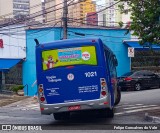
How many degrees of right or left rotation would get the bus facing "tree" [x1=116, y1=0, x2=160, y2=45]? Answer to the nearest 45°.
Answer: approximately 45° to its right

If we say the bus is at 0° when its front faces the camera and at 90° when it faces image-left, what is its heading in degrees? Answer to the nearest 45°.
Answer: approximately 180°

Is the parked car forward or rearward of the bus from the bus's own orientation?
forward

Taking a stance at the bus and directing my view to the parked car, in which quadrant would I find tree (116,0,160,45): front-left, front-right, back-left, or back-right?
front-right

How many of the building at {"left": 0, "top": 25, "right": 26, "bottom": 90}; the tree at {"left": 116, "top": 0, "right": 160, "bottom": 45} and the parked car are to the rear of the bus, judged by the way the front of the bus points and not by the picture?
0
